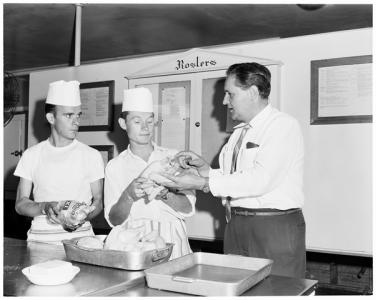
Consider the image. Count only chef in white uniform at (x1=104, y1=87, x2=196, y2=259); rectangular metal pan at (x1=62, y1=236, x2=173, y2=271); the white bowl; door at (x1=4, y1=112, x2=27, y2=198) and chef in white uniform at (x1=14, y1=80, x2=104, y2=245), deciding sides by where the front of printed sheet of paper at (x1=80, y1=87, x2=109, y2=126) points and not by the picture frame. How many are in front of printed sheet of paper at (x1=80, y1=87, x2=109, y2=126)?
4

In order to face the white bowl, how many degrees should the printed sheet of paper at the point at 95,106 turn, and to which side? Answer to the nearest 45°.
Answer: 0° — it already faces it

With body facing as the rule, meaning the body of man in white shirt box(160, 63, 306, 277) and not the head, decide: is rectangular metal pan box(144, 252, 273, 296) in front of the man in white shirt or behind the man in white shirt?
in front

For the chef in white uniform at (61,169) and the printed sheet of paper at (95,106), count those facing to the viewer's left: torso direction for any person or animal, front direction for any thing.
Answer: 0

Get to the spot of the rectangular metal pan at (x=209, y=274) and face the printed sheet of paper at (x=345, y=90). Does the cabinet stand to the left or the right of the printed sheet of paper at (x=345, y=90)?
left

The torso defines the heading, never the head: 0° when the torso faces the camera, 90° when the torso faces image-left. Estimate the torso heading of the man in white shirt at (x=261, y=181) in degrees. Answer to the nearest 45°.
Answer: approximately 45°

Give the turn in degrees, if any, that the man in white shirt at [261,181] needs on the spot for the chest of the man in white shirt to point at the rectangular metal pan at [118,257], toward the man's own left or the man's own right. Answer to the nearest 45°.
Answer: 0° — they already face it

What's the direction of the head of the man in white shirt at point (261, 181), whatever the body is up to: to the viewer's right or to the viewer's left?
to the viewer's left

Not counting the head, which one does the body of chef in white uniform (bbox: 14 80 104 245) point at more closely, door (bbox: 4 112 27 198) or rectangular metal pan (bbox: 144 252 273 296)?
the rectangular metal pan

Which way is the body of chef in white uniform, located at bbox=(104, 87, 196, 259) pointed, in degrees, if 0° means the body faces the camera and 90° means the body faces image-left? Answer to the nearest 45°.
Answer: approximately 315°

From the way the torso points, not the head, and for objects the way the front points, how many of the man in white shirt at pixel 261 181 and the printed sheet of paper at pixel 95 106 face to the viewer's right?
0

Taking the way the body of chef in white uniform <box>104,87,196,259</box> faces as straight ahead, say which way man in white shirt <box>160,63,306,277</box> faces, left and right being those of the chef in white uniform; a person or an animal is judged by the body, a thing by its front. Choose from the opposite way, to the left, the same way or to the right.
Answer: to the right

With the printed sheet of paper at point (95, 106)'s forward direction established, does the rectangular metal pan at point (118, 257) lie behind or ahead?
ahead
